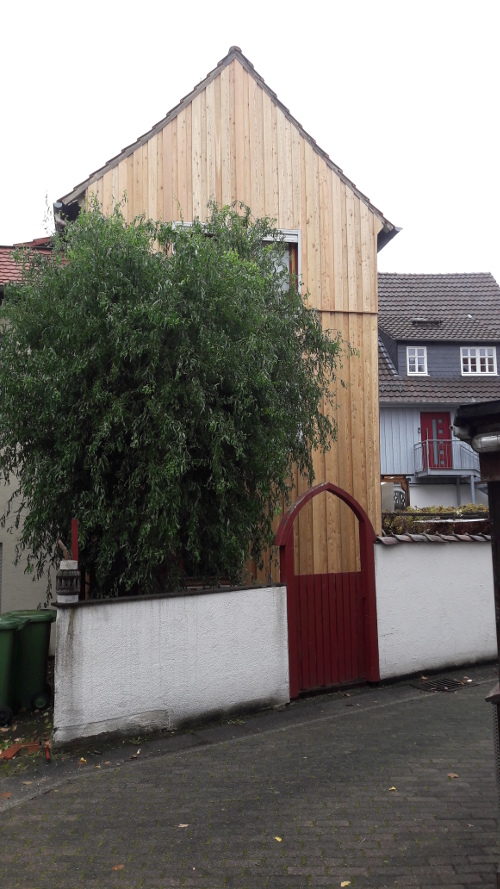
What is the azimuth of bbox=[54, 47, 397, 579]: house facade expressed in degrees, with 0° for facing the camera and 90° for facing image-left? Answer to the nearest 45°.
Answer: approximately 0°

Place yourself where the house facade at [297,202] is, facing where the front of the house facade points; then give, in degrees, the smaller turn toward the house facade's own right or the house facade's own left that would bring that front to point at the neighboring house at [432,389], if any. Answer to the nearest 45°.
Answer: approximately 180°

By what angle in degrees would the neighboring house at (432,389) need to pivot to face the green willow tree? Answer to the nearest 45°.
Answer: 0° — it already faces it

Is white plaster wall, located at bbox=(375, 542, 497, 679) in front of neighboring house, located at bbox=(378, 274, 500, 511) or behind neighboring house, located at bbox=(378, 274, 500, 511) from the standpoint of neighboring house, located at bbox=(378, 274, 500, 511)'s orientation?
in front

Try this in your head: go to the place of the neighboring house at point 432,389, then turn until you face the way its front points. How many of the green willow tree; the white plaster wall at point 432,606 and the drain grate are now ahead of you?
3

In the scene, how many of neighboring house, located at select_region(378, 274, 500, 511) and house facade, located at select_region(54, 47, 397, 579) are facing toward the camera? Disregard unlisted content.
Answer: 2

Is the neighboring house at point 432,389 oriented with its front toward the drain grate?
yes
